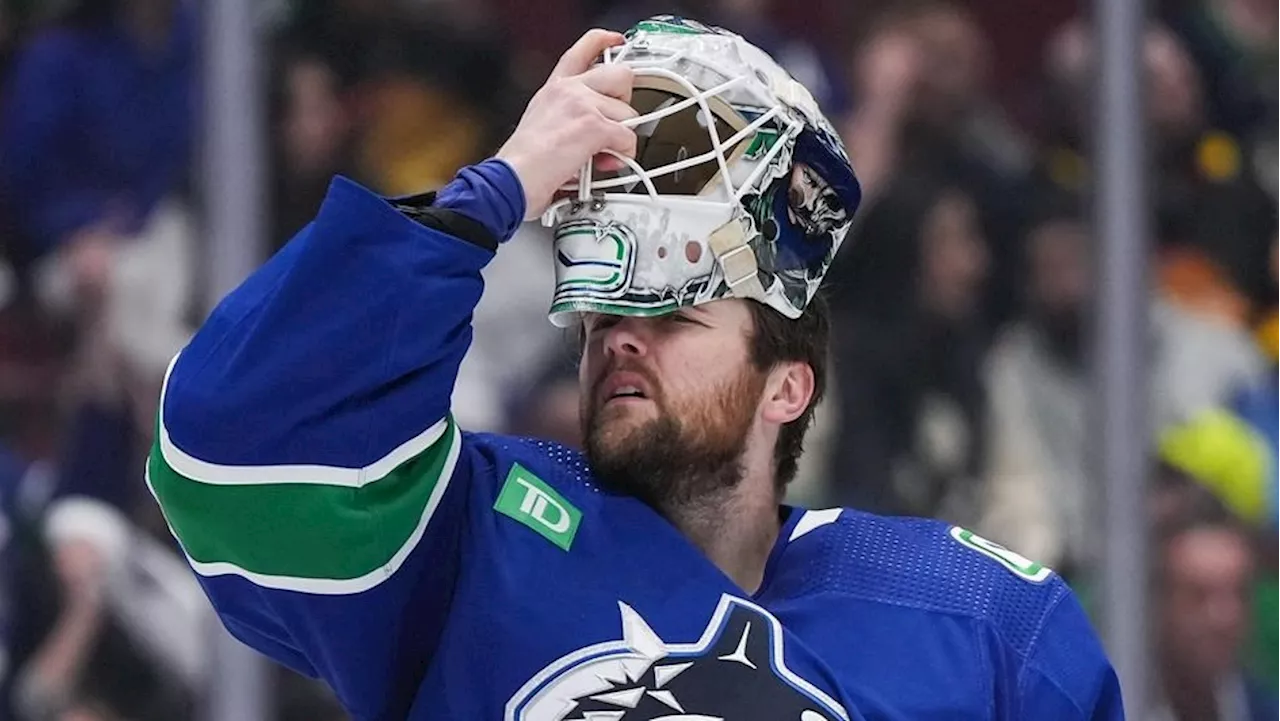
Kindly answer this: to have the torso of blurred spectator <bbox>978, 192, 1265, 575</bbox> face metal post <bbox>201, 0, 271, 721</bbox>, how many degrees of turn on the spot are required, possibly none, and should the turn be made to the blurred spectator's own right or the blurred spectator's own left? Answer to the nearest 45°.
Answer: approximately 90° to the blurred spectator's own right

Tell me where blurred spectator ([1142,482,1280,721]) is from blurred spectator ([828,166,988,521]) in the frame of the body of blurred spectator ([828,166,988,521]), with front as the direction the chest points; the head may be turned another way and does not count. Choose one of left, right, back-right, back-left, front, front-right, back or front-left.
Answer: front-left

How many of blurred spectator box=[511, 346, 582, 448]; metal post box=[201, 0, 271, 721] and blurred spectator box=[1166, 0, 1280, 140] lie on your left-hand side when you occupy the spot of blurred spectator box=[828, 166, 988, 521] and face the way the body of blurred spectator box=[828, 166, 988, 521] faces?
1

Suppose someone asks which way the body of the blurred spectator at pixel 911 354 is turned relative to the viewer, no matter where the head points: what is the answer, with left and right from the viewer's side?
facing the viewer and to the right of the viewer

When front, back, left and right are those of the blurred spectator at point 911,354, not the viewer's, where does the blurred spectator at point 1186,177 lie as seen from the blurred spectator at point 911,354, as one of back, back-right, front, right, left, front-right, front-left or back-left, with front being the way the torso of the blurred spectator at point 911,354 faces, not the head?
left

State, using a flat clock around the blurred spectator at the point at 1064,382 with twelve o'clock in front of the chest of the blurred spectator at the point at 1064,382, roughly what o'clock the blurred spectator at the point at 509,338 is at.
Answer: the blurred spectator at the point at 509,338 is roughly at 2 o'clock from the blurred spectator at the point at 1064,382.

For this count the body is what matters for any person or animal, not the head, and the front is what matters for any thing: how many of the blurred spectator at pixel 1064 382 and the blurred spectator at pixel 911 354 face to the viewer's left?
0

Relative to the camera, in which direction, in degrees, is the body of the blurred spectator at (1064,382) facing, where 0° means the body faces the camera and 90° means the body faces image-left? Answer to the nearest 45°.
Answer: approximately 0°

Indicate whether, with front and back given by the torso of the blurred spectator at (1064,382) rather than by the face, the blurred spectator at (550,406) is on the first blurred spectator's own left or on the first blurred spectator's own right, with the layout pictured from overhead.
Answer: on the first blurred spectator's own right
